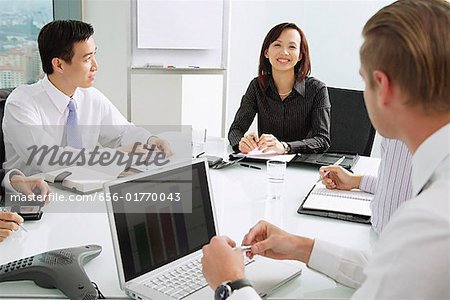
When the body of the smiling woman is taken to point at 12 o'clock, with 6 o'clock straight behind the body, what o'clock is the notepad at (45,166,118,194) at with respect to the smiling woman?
The notepad is roughly at 1 o'clock from the smiling woman.

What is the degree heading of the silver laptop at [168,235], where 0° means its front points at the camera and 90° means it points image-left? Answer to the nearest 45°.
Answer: approximately 315°

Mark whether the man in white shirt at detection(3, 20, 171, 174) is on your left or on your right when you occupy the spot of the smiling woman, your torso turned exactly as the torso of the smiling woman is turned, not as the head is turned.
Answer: on your right

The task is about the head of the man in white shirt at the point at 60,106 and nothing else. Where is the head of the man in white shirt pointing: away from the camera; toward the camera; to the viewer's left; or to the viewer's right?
to the viewer's right

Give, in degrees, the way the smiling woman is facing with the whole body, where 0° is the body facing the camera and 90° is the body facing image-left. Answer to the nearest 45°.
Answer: approximately 0°

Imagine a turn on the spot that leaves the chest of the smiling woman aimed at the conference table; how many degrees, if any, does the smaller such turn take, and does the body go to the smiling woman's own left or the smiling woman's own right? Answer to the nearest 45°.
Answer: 0° — they already face it

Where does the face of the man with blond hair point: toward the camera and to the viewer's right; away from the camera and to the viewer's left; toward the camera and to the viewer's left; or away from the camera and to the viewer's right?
away from the camera and to the viewer's left

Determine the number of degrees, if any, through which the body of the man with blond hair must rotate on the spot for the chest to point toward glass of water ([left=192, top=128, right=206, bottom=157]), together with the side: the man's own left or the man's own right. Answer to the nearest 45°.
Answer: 0° — they already face it

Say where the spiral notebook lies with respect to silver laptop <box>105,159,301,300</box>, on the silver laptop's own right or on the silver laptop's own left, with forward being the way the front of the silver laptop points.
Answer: on the silver laptop's own left

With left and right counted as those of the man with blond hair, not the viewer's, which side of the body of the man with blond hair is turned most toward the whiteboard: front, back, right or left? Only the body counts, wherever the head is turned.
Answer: front

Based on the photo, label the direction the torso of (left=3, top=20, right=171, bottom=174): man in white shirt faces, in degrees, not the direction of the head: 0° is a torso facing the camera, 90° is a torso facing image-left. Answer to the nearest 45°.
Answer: approximately 315°

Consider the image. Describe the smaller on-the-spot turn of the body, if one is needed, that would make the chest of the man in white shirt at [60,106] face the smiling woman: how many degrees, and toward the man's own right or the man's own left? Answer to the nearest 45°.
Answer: approximately 45° to the man's own left

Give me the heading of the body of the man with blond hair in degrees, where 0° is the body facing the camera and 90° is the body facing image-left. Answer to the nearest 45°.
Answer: approximately 135°

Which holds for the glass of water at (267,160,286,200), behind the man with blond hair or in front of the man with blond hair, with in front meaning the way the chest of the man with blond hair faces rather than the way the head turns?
in front

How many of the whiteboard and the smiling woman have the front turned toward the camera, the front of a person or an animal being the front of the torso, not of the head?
2

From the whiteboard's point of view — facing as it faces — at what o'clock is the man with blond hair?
The man with blond hair is roughly at 12 o'clock from the whiteboard.
